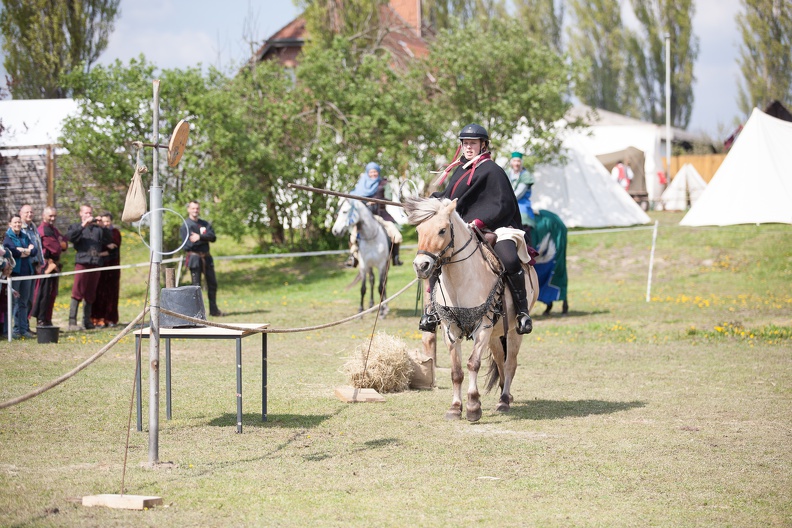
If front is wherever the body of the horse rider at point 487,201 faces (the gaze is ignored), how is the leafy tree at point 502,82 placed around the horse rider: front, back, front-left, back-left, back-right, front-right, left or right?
back-right

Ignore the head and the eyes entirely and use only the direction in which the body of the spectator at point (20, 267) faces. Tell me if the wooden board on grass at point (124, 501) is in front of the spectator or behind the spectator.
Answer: in front

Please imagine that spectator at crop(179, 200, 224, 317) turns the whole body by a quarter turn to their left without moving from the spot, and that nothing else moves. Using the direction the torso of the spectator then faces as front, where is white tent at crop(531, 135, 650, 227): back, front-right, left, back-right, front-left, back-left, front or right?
front-left

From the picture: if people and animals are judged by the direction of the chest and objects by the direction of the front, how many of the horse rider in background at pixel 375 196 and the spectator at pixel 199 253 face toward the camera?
2

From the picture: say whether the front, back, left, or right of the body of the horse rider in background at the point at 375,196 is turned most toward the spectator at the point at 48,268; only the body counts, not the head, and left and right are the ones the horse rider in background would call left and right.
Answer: right

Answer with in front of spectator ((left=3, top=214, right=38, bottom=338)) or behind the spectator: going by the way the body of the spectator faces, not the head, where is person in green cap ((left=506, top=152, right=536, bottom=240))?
in front

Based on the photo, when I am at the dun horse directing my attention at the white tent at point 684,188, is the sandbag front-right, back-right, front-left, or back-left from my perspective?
back-left

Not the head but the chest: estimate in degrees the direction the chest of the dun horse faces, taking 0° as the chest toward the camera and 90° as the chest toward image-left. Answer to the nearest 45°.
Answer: approximately 45°

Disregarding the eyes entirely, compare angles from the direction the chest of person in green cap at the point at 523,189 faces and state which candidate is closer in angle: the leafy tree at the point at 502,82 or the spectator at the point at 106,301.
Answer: the spectator

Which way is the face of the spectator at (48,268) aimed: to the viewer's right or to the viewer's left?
to the viewer's right

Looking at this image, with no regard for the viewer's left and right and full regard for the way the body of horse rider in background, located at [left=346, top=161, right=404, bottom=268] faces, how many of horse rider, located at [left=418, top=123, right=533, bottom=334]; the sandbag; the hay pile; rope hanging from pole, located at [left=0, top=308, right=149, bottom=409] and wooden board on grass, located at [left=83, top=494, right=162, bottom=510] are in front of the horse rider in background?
5

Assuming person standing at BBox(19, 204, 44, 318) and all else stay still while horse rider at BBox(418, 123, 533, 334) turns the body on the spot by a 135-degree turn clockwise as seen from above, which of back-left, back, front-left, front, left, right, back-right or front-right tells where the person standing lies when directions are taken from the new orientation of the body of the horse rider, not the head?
front-left

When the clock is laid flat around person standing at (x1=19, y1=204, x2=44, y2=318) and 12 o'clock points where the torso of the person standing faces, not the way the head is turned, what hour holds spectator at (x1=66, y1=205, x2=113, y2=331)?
The spectator is roughly at 9 o'clock from the person standing.

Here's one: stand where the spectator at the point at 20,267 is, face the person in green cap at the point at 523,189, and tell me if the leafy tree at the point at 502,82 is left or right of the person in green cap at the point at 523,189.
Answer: left

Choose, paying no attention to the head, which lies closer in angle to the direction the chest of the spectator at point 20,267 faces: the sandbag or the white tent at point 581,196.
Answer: the sandbag

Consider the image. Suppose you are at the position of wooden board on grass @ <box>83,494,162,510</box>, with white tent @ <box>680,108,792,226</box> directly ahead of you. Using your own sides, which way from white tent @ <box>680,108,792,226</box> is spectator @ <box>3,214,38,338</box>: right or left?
left
